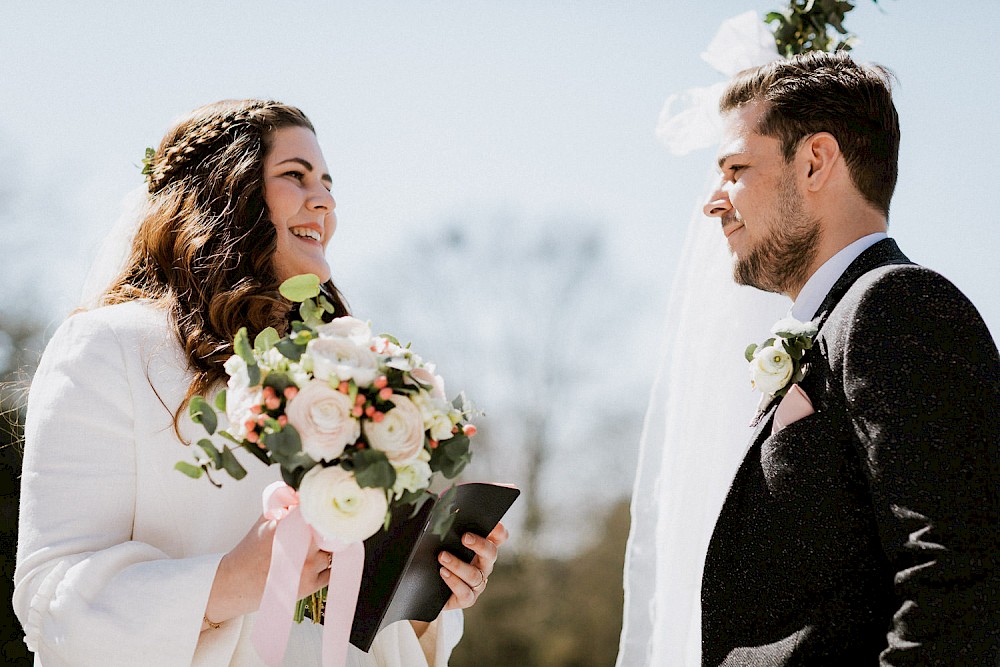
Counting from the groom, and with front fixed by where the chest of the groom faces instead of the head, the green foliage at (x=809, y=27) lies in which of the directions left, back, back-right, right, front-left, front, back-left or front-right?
right

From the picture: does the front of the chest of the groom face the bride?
yes

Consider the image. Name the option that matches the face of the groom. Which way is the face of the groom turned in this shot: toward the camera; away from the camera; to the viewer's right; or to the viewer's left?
to the viewer's left

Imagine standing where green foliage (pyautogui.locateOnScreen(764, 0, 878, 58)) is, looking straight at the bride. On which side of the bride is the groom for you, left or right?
left

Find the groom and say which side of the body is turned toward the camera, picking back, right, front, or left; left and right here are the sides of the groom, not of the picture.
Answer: left

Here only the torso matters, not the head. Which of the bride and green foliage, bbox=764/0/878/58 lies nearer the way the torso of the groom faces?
the bride

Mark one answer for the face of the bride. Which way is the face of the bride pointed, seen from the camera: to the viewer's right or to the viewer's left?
to the viewer's right
